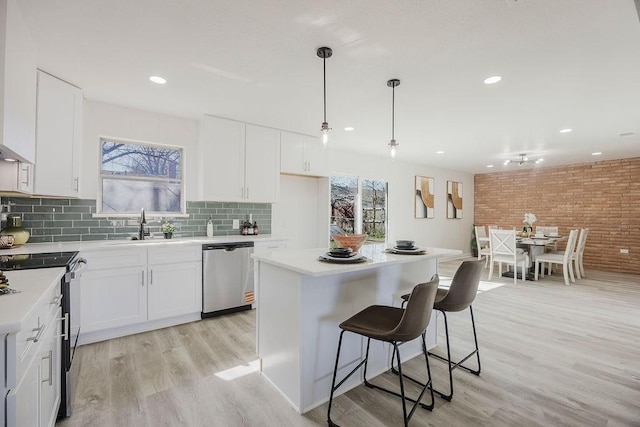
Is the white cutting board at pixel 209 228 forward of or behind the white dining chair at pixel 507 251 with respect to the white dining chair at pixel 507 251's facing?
behind

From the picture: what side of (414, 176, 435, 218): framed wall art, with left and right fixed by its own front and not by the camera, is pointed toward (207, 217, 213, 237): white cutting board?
right

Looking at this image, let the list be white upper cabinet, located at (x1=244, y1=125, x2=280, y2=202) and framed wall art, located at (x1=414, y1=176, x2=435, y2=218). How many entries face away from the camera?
0

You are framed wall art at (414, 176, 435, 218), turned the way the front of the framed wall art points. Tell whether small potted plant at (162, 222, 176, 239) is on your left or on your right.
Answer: on your right

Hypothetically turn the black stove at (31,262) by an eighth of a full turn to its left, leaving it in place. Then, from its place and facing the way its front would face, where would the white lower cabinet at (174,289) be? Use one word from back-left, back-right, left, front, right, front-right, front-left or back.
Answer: front

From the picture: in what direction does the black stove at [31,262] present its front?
to the viewer's right

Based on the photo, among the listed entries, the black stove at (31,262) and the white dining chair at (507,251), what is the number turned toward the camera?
0

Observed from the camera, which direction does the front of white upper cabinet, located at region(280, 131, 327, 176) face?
facing the viewer and to the right of the viewer

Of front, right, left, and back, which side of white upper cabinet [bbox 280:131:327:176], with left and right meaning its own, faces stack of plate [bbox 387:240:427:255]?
front

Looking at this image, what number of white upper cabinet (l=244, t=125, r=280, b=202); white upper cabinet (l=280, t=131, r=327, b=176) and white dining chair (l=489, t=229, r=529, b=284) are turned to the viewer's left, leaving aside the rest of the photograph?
0

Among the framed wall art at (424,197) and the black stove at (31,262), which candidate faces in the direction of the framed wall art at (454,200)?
the black stove

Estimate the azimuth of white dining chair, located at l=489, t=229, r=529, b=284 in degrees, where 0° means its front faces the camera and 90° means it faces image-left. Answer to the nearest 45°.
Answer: approximately 225°

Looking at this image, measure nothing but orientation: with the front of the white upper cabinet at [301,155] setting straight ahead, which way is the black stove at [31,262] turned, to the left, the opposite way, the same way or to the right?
to the left

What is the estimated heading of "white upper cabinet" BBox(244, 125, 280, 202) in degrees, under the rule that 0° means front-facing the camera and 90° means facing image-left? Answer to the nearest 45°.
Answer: approximately 315°

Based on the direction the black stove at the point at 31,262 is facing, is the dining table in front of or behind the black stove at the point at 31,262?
in front

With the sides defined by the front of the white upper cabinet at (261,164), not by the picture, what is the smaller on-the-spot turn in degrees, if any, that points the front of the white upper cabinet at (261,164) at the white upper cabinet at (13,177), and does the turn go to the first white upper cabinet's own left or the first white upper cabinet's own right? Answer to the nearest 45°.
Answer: approximately 90° to the first white upper cabinet's own right
